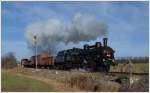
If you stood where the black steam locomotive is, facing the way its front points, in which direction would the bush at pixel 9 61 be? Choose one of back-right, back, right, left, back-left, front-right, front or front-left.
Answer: back-right

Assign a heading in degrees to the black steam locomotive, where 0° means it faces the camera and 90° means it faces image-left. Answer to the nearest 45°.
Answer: approximately 315°

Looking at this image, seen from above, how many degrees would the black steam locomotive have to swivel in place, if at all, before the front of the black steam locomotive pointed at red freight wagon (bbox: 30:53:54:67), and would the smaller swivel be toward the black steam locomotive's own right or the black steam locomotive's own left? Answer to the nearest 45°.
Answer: approximately 135° to the black steam locomotive's own right
